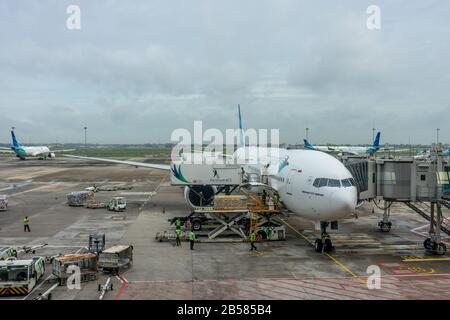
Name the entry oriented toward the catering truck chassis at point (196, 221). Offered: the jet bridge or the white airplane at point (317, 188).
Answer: the jet bridge

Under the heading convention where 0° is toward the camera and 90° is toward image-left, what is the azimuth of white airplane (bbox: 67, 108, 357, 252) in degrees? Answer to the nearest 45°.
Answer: approximately 315°

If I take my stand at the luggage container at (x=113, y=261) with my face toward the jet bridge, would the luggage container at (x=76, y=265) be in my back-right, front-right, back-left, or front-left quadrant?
back-right

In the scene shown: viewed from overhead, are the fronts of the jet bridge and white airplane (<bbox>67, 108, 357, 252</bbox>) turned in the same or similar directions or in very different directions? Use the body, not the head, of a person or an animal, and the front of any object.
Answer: very different directions

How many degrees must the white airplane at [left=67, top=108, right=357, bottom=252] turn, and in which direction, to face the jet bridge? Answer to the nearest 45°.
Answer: approximately 45° to its left

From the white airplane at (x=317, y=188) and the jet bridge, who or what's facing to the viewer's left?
the jet bridge

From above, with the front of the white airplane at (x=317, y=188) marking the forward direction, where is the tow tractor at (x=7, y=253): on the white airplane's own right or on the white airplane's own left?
on the white airplane's own right

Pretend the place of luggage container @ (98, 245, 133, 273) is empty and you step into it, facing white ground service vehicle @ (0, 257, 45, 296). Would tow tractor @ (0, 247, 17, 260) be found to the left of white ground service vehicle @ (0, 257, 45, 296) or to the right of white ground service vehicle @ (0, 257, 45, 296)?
right

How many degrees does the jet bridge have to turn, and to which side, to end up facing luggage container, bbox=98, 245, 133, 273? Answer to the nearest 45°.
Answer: approximately 45° to its left

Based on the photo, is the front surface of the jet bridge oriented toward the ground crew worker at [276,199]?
yes

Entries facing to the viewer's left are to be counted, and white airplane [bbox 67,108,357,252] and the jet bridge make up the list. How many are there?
1

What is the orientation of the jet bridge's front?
to the viewer's left

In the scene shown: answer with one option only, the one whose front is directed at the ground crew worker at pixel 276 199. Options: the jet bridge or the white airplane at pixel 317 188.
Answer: the jet bridge
